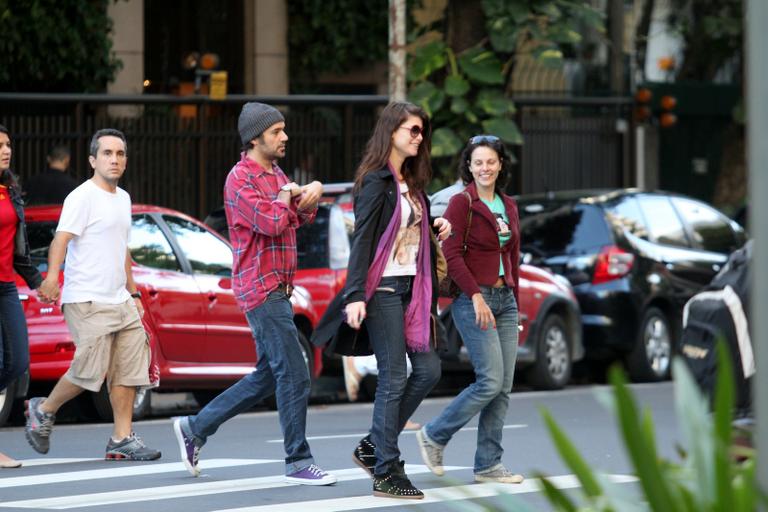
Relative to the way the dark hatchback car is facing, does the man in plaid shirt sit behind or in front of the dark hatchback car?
behind

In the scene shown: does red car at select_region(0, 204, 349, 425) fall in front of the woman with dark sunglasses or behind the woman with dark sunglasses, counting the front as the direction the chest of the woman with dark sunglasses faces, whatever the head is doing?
behind

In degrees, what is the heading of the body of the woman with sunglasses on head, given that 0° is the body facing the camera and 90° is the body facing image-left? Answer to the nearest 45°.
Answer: approximately 315°

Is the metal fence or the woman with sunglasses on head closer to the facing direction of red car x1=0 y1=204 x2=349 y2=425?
the metal fence
